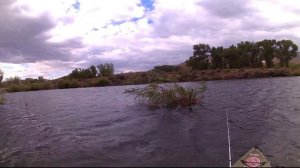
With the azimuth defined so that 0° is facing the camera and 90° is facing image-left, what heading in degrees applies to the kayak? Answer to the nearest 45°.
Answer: approximately 180°

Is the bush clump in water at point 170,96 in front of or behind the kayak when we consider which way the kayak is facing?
in front
